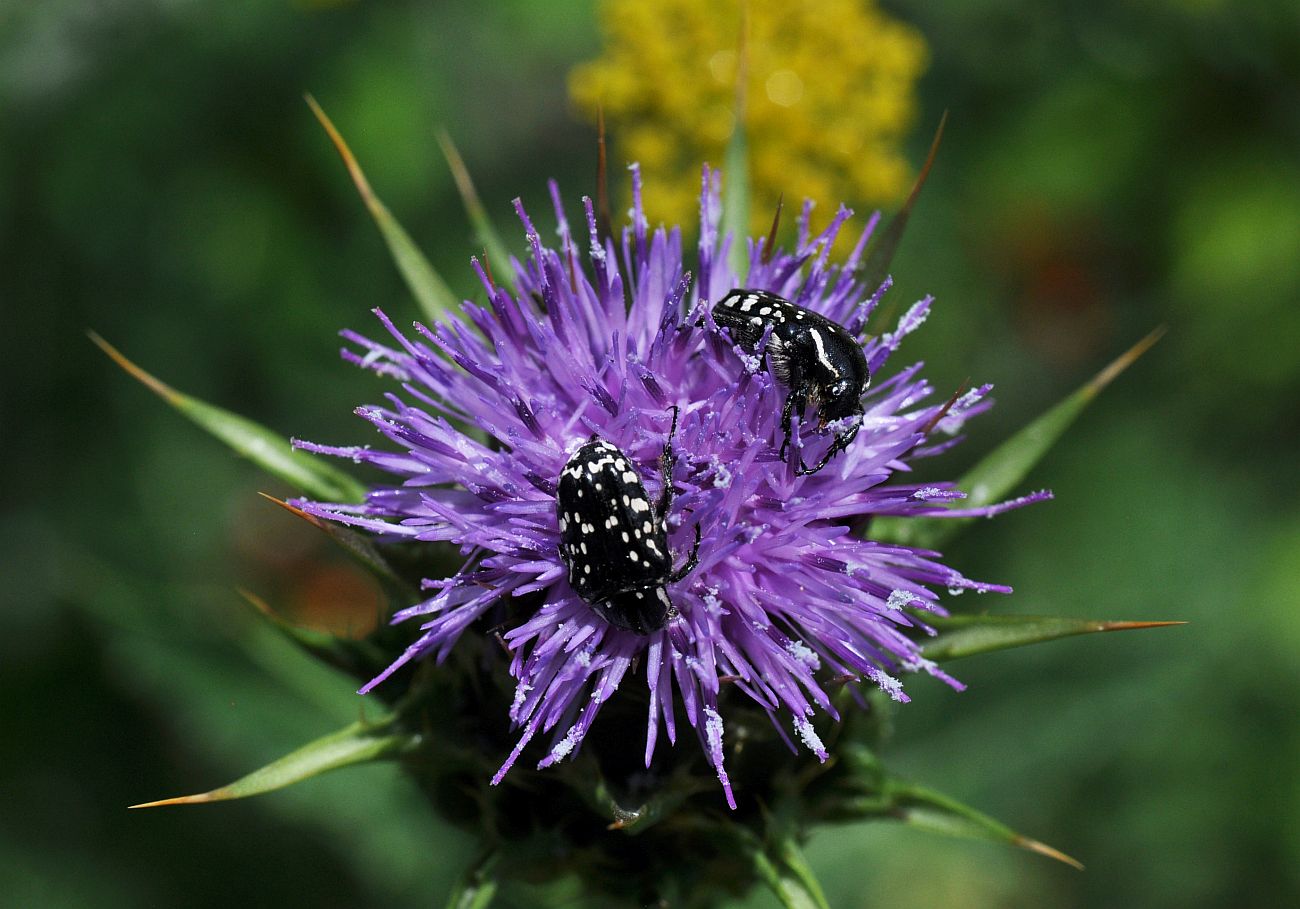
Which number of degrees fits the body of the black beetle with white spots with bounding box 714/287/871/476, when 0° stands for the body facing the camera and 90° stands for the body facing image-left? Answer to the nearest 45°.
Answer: approximately 315°

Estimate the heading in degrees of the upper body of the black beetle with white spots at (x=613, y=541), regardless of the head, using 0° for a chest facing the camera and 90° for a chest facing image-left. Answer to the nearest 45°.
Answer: approximately 0°

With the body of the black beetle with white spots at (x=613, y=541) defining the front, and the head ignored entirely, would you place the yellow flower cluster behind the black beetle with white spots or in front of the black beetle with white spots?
behind

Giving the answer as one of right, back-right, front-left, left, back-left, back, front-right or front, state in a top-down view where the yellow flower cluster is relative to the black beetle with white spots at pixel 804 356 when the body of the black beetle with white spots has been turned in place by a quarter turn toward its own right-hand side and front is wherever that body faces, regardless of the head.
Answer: back-right
